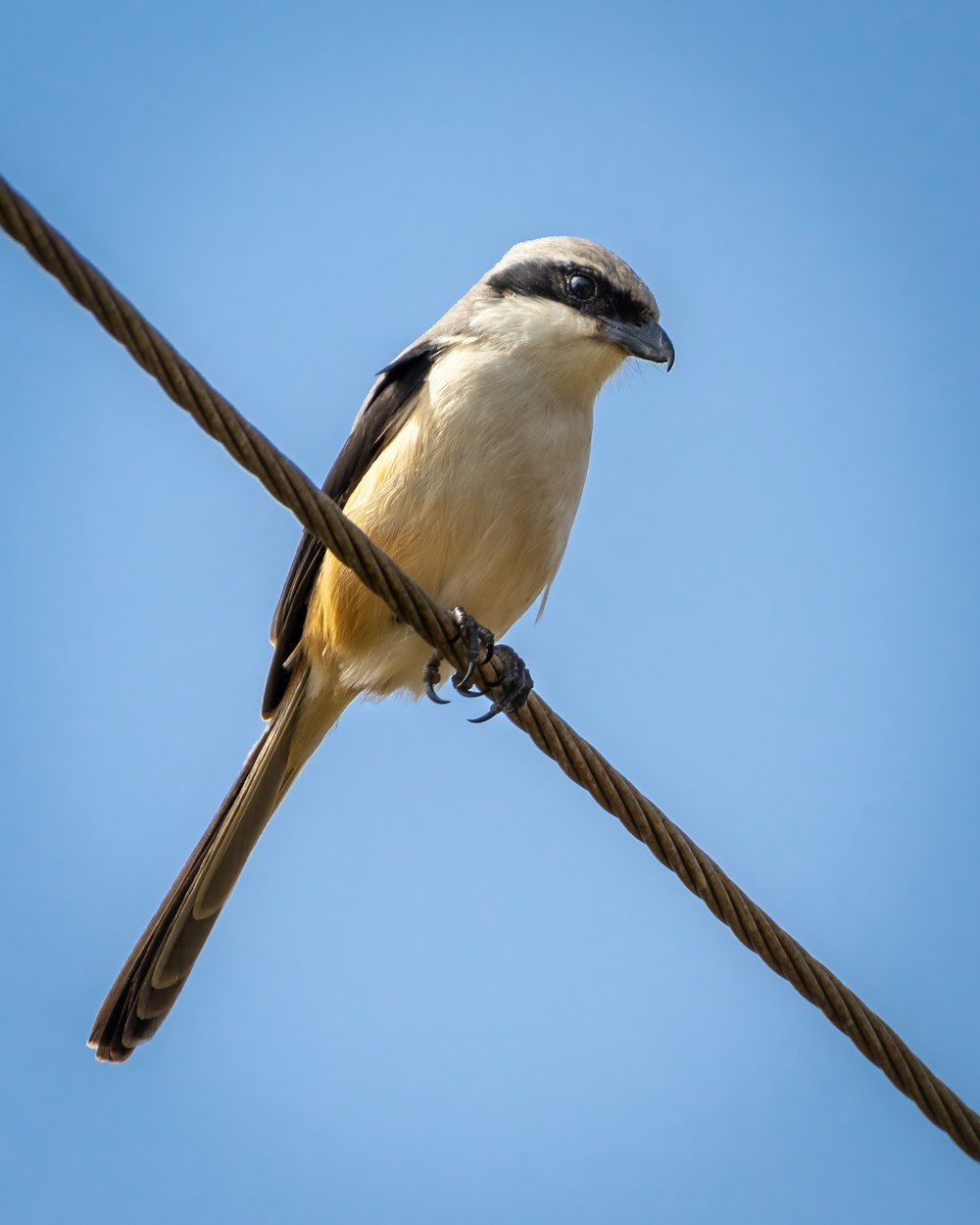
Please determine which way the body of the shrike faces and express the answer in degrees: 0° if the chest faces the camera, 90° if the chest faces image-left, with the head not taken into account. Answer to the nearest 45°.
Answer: approximately 315°
